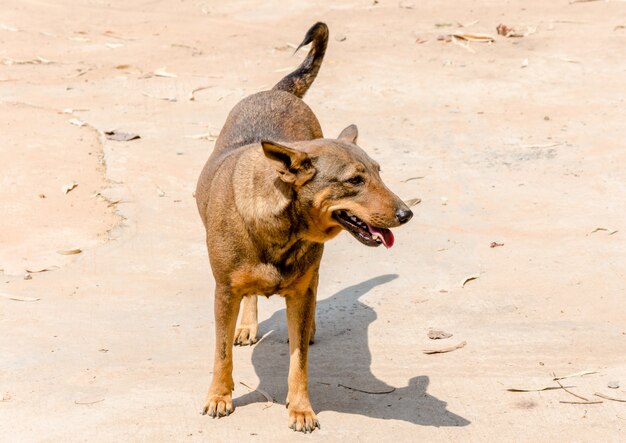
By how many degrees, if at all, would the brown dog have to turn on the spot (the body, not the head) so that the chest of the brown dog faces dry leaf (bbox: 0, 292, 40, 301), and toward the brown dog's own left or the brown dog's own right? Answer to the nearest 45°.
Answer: approximately 135° to the brown dog's own right

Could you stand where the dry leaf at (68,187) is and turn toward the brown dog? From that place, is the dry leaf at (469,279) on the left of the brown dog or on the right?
left

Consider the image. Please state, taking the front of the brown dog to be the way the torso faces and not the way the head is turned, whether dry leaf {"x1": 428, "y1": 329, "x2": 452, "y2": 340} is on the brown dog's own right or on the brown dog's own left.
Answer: on the brown dog's own left

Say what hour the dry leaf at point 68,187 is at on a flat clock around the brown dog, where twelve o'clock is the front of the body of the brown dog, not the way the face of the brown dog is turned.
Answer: The dry leaf is roughly at 5 o'clock from the brown dog.

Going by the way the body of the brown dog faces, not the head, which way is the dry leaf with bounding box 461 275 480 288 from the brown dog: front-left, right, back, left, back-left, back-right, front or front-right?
back-left

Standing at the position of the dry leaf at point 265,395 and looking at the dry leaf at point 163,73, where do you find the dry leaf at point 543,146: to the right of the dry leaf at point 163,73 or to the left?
right

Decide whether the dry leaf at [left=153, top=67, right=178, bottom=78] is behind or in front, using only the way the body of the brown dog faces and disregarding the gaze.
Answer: behind

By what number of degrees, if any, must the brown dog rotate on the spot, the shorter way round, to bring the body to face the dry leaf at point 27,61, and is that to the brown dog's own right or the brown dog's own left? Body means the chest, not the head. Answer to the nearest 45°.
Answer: approximately 135° to the brown dog's own right

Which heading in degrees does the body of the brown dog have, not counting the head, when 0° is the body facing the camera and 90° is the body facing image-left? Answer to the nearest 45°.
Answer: approximately 0°

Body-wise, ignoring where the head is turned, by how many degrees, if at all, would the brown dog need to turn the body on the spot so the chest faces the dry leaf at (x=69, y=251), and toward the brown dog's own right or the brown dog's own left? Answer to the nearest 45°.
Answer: approximately 135° to the brown dog's own right

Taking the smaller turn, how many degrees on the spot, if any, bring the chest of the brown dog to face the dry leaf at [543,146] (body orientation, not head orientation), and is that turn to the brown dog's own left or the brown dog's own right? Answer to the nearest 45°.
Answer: approximately 135° to the brown dog's own left

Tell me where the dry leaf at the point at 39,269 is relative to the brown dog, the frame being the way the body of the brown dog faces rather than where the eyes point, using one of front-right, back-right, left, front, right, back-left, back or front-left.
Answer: back-right
